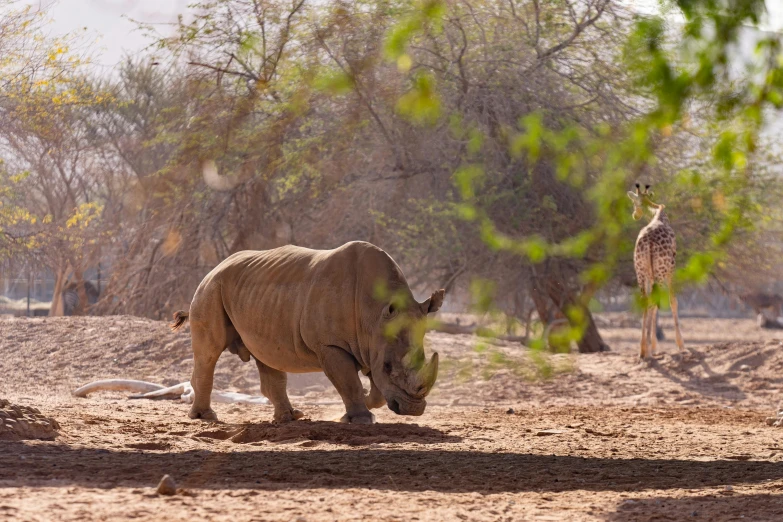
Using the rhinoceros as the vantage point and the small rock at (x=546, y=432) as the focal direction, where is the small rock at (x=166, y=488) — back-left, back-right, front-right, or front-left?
front-right

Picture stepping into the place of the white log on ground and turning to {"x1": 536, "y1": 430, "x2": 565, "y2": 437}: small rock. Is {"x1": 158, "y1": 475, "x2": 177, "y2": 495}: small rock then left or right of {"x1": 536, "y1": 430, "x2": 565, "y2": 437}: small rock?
right

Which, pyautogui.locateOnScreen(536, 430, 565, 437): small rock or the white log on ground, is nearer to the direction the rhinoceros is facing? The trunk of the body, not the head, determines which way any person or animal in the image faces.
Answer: the small rock

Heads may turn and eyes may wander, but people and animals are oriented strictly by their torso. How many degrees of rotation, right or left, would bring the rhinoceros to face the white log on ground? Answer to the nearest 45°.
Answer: approximately 180°

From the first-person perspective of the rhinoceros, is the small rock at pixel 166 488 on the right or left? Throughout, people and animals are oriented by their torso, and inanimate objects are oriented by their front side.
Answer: on its right

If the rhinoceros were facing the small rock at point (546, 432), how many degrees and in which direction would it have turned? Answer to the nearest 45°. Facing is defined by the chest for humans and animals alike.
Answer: approximately 45° to its left

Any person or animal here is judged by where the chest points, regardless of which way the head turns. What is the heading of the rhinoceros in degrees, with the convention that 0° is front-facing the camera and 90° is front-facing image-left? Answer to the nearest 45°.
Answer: approximately 315°
